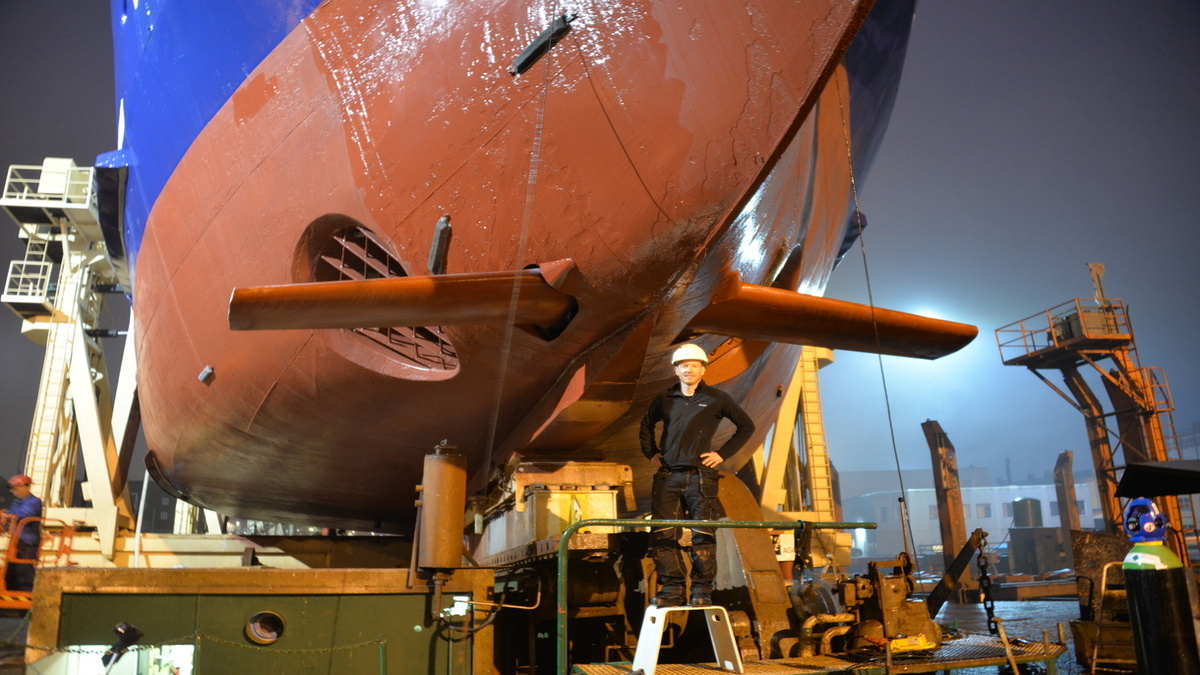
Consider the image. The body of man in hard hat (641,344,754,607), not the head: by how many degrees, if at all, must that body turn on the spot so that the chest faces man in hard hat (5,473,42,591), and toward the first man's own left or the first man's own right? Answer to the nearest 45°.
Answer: approximately 135° to the first man's own right

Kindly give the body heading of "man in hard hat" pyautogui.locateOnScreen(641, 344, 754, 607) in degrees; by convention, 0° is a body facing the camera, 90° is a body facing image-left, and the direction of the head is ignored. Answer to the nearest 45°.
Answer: approximately 0°

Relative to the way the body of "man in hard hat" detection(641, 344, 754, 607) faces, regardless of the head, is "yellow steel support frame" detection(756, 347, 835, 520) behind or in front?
behind

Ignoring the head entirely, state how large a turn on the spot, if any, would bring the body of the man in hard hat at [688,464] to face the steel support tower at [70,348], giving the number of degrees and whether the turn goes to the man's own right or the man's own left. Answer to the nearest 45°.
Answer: approximately 135° to the man's own right

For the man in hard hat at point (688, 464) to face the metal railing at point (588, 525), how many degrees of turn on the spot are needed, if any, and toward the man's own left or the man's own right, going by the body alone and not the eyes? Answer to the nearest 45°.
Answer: approximately 45° to the man's own right
